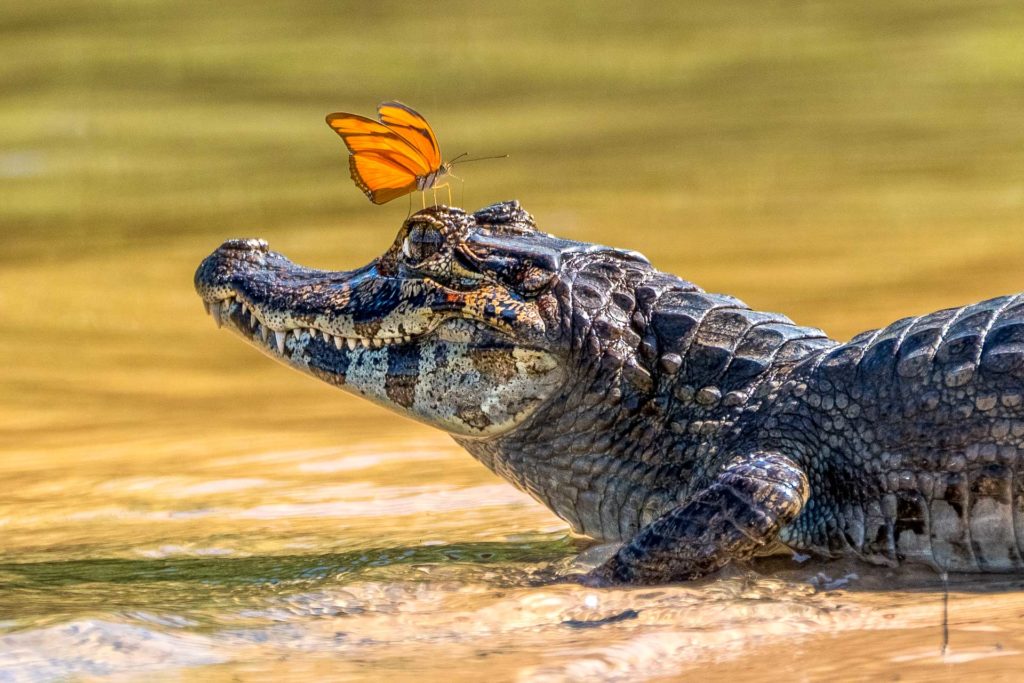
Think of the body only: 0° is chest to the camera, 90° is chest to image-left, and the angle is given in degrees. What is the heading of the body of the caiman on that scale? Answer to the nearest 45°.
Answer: approximately 90°

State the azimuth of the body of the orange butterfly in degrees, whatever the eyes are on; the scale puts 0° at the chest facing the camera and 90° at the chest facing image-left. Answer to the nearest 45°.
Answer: approximately 270°
